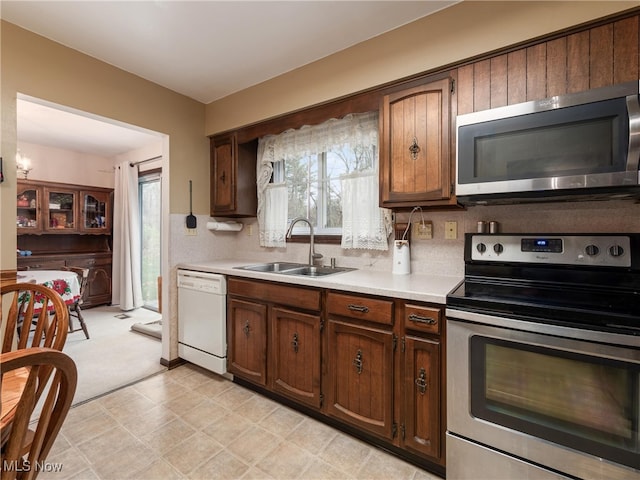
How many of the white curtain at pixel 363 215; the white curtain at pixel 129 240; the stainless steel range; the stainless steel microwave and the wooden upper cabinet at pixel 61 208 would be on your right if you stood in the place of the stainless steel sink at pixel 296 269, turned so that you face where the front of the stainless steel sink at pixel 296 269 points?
2

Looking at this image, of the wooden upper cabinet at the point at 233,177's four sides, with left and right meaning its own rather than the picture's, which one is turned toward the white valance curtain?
left

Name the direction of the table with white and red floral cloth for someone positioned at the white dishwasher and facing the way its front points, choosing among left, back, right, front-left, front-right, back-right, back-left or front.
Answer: right

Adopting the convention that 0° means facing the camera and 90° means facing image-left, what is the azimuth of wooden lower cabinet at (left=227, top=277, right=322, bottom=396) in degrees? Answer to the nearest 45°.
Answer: approximately 45°

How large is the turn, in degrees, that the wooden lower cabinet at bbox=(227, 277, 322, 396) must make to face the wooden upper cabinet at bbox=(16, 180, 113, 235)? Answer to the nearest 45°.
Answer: approximately 90° to its right

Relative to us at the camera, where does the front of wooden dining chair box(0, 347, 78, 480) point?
facing away from the viewer and to the left of the viewer

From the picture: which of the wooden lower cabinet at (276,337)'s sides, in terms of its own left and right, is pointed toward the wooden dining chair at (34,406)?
front

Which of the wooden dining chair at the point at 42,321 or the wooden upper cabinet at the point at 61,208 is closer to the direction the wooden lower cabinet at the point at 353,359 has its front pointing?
the wooden dining chair

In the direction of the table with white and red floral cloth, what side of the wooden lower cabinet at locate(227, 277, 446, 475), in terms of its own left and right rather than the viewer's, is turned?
right

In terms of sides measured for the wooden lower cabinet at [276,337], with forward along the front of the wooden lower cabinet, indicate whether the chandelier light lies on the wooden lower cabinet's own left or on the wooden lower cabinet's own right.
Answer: on the wooden lower cabinet's own right

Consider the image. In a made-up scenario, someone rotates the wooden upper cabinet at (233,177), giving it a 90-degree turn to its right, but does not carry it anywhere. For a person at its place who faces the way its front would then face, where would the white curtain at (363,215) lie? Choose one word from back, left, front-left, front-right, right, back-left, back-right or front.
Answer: back

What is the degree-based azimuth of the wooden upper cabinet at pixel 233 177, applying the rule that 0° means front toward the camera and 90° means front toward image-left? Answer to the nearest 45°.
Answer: approximately 45°
